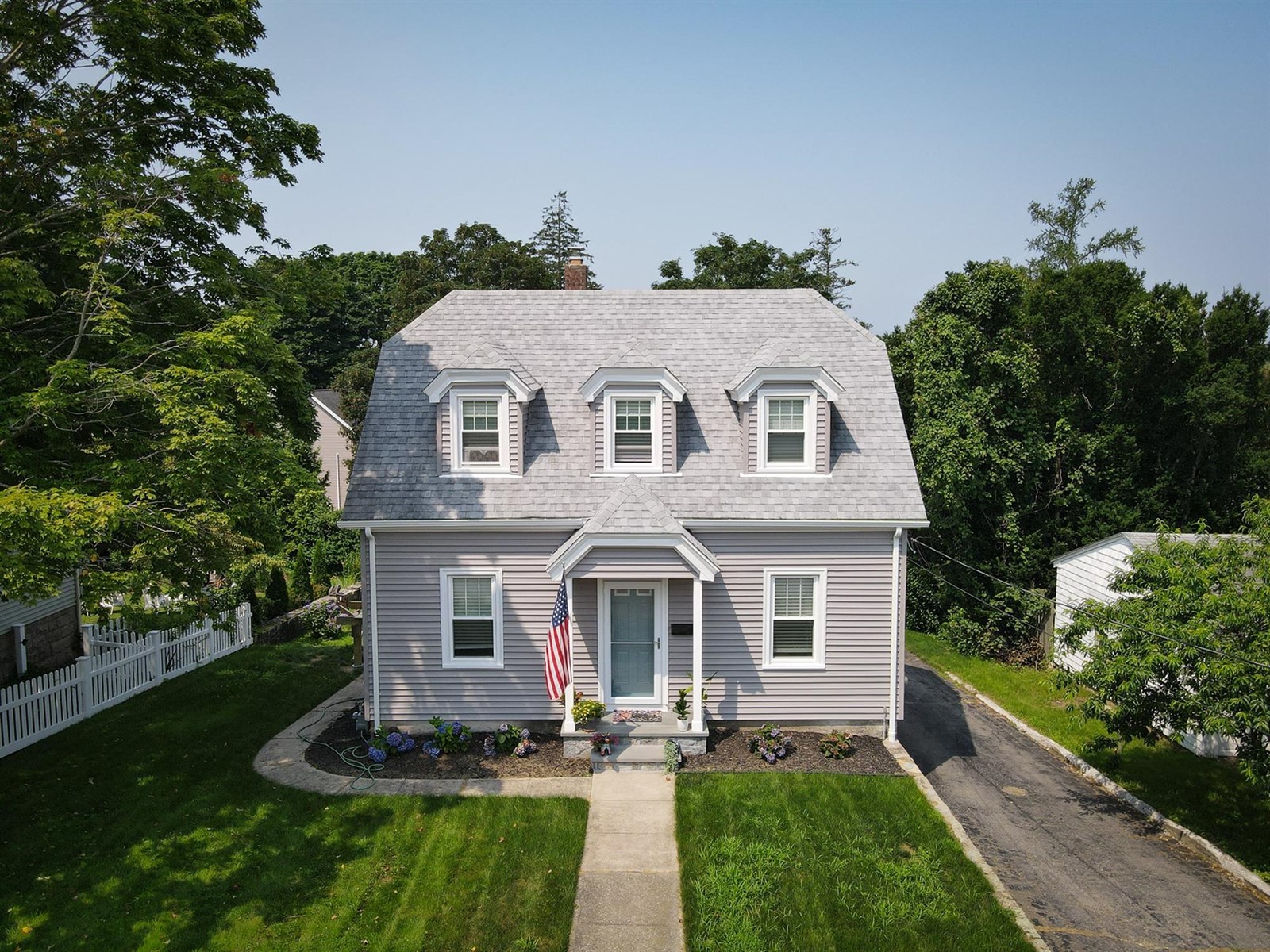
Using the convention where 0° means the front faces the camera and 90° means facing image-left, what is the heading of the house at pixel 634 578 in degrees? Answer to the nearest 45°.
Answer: approximately 0°

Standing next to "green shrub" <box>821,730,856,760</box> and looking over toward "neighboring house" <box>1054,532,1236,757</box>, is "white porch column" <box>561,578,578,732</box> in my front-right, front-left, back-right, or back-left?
back-left

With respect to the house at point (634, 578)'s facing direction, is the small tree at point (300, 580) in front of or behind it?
behind

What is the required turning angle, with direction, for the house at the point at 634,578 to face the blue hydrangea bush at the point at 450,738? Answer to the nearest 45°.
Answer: approximately 90° to its right

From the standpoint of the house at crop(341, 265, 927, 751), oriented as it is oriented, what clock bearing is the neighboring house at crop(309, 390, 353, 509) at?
The neighboring house is roughly at 5 o'clock from the house.
